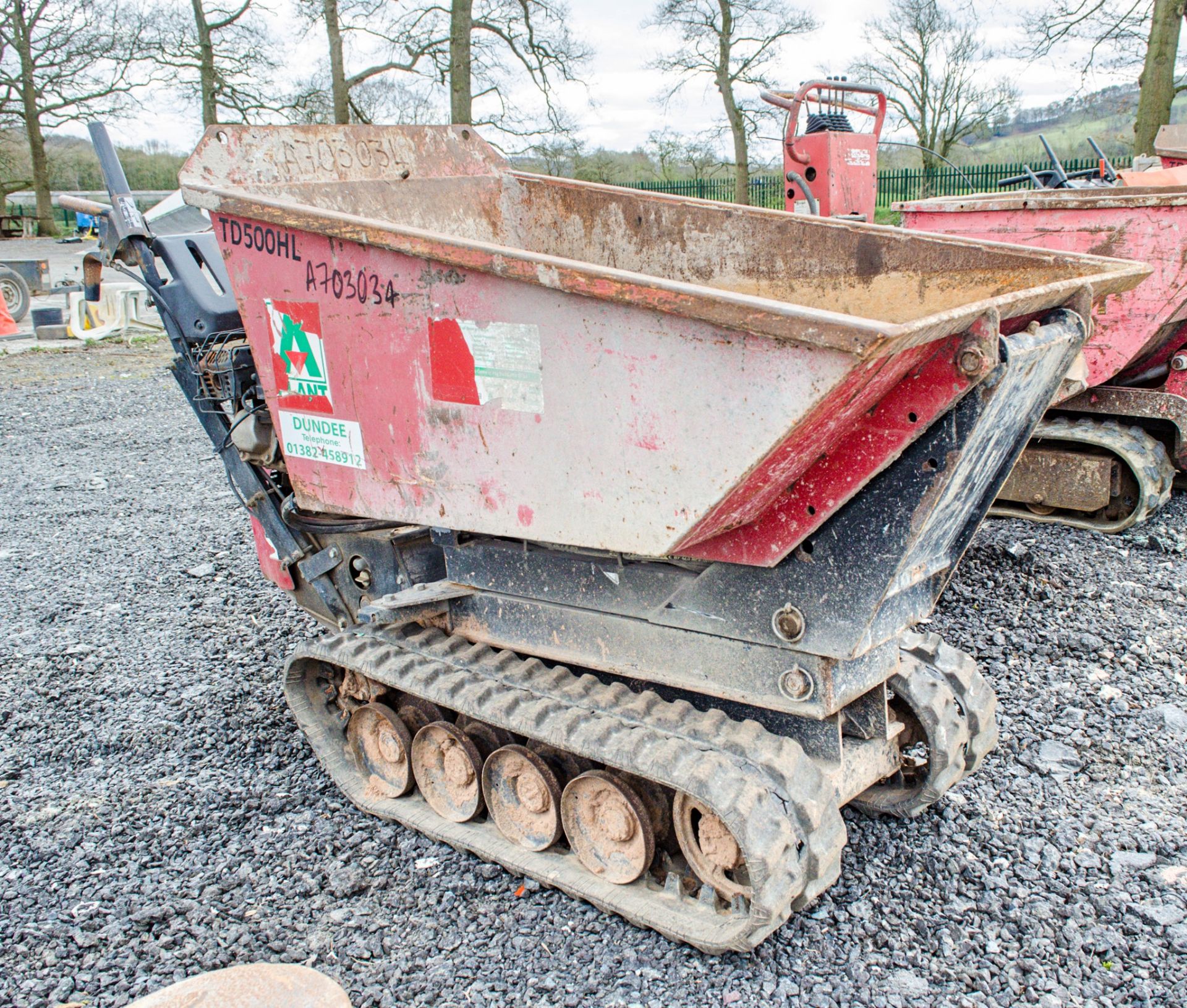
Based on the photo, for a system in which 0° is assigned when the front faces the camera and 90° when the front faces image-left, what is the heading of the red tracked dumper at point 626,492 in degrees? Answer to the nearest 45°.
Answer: approximately 315°

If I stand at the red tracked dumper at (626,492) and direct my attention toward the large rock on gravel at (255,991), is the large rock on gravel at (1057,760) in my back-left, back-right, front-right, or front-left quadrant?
back-left

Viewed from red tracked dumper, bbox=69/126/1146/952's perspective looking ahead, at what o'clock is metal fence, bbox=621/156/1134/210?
The metal fence is roughly at 8 o'clock from the red tracked dumper.

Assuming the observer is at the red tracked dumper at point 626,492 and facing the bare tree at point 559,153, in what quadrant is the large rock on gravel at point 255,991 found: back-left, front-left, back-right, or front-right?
back-left

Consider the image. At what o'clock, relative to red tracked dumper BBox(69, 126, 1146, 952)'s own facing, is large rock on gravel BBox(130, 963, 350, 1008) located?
The large rock on gravel is roughly at 3 o'clock from the red tracked dumper.

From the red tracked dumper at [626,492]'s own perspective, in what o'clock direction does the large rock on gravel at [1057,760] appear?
The large rock on gravel is roughly at 10 o'clock from the red tracked dumper.

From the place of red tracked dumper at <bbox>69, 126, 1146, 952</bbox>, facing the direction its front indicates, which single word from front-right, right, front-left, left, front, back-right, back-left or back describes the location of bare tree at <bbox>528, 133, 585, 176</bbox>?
back-left

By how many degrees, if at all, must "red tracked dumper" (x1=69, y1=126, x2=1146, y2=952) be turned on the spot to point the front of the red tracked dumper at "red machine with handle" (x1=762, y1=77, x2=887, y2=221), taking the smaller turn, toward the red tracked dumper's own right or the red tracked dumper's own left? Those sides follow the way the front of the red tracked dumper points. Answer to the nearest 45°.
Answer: approximately 135° to the red tracked dumper's own left
